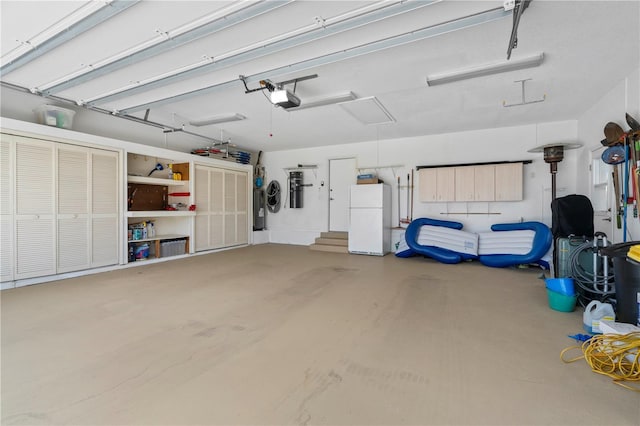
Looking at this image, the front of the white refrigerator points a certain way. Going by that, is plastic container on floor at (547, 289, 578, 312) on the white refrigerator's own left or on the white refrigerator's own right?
on the white refrigerator's own left

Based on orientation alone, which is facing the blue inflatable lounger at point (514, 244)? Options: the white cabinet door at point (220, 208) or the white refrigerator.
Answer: the white cabinet door

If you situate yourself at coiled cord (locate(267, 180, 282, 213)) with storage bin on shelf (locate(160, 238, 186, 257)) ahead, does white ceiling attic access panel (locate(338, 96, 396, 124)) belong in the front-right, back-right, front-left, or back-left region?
front-left

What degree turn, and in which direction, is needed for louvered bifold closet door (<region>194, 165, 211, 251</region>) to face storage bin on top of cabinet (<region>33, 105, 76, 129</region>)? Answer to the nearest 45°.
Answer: approximately 90° to its right

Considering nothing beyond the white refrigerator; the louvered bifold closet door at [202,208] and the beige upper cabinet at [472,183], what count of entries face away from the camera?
0

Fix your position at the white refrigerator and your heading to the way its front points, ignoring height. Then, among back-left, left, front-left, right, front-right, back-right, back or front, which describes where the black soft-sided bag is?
left

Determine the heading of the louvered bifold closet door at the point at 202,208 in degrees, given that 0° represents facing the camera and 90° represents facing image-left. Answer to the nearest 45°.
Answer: approximately 315°

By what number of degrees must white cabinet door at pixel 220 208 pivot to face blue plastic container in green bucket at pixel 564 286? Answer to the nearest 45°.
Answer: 0° — it already faces it

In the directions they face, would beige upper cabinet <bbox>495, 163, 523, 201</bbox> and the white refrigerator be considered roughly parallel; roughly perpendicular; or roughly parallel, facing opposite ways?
roughly parallel

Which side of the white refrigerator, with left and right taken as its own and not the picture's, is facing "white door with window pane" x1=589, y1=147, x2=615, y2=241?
left

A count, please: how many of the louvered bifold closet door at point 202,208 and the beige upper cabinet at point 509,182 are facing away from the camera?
0

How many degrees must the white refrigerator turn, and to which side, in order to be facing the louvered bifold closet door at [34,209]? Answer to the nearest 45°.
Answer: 0° — it already faces it

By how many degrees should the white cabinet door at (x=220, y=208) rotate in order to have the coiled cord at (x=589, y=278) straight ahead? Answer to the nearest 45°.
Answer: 0° — it already faces it

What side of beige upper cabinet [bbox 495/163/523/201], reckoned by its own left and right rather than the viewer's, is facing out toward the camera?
front

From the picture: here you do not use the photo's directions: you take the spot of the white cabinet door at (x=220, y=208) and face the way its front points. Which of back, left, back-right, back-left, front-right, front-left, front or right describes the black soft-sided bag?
front

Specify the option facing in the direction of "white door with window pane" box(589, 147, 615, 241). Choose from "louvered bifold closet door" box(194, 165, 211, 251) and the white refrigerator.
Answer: the louvered bifold closet door

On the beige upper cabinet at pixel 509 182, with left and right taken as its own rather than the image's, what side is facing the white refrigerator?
right

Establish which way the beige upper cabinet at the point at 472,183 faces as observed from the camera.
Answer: facing the viewer
